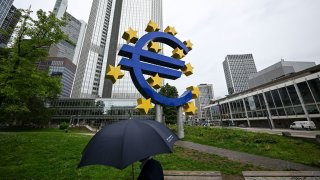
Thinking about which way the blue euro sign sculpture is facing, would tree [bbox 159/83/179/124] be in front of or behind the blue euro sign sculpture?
behind

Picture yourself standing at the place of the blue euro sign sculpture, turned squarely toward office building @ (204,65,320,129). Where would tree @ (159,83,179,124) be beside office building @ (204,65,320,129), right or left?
left

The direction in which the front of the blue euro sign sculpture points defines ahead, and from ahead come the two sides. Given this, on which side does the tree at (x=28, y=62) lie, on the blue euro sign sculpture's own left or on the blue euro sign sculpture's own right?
on the blue euro sign sculpture's own right

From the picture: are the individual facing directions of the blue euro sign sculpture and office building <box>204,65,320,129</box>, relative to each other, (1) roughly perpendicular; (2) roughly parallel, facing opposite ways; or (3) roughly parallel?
roughly perpendicular

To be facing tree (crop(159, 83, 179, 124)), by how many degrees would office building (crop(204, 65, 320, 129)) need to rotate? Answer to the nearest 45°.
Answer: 0° — it already faces it

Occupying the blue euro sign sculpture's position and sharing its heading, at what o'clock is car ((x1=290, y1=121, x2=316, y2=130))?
The car is roughly at 8 o'clock from the blue euro sign sculpture.

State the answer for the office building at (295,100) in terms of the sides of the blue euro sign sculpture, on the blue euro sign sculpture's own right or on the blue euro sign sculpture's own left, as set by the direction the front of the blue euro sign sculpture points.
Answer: on the blue euro sign sculpture's own left
